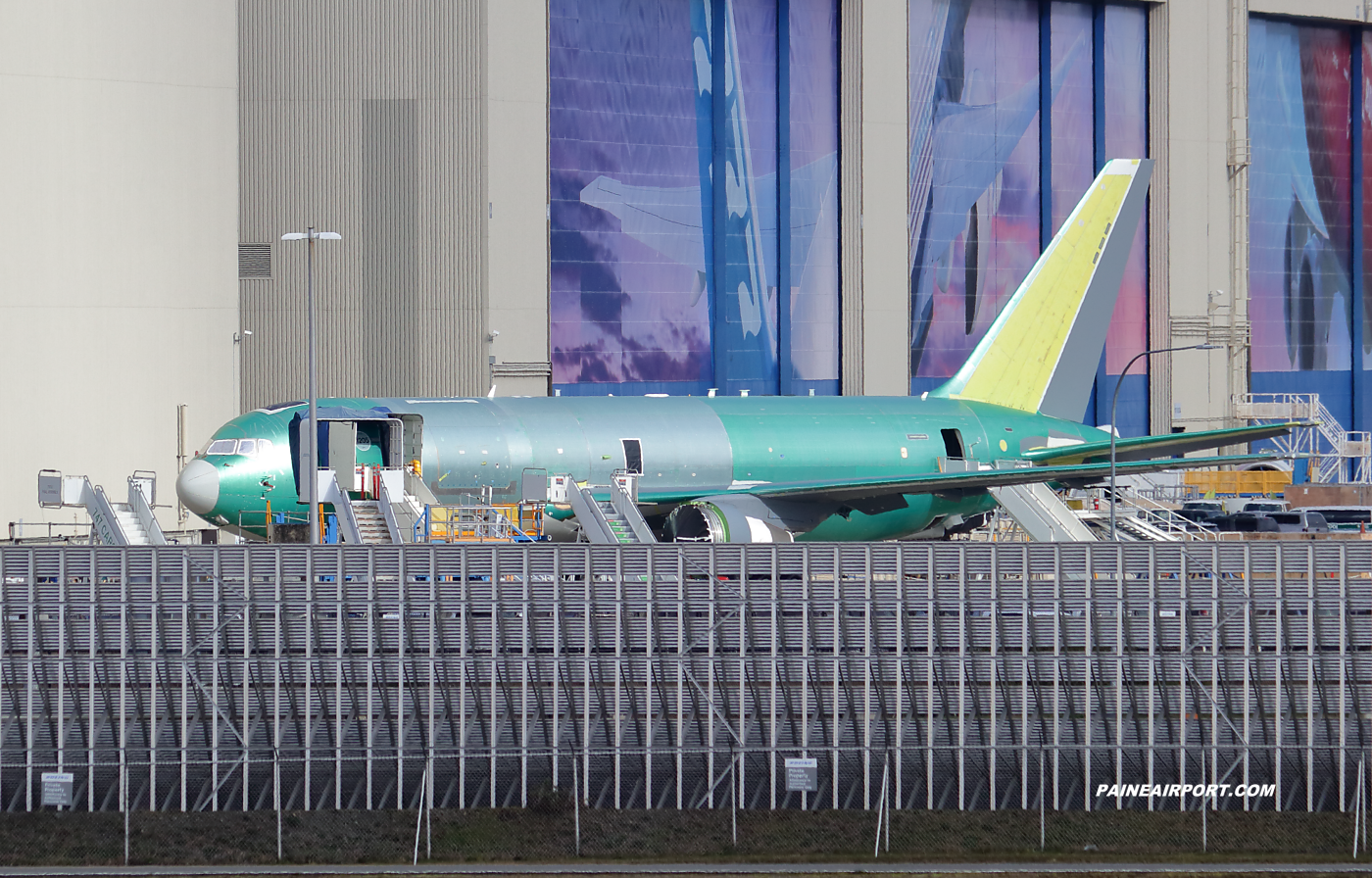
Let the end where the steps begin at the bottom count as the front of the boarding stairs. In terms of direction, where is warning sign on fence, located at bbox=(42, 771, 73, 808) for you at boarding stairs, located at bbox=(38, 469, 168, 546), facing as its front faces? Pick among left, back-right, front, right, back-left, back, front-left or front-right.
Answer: front-right

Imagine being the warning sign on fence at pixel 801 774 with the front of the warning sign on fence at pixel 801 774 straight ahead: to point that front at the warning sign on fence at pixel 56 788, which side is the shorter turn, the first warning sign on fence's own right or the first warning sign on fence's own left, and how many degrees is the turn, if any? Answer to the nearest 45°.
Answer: approximately 90° to the first warning sign on fence's own right

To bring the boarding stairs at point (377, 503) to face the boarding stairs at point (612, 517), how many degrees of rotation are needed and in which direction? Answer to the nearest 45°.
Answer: approximately 45° to its left

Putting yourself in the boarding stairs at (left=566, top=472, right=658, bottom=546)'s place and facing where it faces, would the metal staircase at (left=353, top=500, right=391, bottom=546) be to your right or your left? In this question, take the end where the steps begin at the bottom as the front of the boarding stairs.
on your right

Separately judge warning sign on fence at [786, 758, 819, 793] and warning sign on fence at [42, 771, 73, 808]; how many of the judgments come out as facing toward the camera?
2

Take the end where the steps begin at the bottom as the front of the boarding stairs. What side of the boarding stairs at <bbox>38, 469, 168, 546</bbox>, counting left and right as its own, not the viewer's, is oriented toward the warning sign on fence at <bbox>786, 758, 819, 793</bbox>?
front

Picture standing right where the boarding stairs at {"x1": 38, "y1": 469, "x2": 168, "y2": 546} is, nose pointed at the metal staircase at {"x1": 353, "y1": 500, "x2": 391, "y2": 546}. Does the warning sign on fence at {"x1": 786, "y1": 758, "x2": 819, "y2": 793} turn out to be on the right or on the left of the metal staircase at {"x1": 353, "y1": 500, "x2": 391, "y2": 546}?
right

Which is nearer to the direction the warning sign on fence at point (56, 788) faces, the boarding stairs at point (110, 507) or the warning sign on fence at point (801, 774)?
the warning sign on fence

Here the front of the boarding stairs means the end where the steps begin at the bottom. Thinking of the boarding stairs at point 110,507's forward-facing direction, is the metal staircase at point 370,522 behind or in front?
in front

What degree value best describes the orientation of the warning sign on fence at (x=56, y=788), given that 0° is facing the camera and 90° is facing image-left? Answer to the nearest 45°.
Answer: approximately 0°

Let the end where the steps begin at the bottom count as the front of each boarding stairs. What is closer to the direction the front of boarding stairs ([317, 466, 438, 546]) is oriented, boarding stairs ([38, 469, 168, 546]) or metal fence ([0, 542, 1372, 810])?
the metal fence
